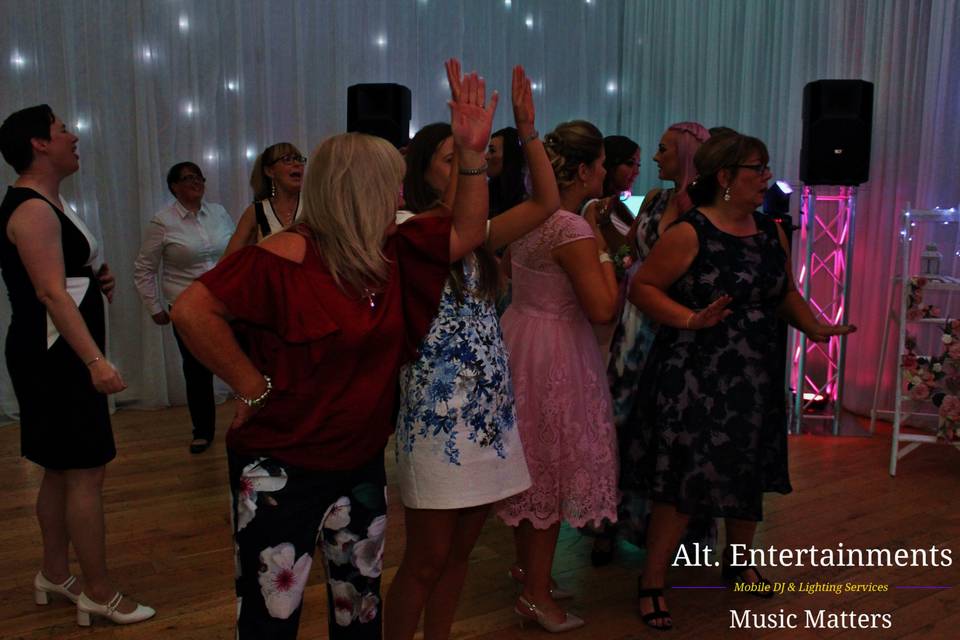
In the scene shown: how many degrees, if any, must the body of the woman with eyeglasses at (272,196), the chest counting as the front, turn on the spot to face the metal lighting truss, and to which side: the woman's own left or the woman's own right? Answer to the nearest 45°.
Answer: approximately 45° to the woman's own left

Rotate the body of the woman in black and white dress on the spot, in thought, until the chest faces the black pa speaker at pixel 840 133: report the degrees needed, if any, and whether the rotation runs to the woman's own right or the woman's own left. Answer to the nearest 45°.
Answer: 0° — they already face it

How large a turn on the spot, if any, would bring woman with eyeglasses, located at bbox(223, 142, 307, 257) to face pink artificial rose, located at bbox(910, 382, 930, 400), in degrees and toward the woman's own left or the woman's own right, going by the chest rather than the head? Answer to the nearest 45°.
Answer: approximately 45° to the woman's own left

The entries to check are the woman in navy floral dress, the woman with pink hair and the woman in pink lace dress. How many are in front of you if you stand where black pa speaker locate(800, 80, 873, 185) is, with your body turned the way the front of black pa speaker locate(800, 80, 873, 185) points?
3

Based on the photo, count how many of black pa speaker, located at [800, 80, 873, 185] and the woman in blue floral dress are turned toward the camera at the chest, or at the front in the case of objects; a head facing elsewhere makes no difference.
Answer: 1

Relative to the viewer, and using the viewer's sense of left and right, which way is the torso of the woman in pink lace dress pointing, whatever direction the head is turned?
facing away from the viewer and to the right of the viewer

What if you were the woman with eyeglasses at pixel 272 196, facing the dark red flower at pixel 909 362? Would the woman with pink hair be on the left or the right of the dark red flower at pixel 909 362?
right

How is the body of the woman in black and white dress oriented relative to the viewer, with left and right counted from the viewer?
facing to the right of the viewer
